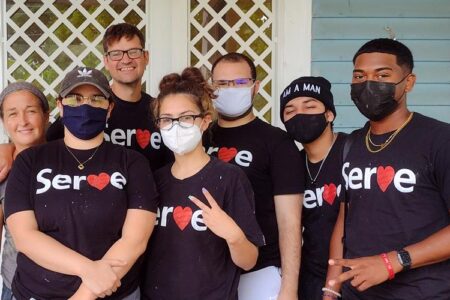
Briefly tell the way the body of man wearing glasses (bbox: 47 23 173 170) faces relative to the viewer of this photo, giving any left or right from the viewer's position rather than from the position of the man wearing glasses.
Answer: facing the viewer

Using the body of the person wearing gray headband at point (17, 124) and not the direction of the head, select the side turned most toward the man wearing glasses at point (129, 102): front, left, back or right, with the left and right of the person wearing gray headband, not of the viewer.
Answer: left

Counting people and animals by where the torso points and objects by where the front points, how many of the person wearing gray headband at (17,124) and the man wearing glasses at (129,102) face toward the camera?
2

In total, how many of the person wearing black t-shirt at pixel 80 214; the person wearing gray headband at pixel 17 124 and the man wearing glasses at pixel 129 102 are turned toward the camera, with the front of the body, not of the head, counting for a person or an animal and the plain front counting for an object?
3

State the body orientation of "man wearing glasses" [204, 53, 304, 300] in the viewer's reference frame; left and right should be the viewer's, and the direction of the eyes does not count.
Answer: facing the viewer and to the left of the viewer

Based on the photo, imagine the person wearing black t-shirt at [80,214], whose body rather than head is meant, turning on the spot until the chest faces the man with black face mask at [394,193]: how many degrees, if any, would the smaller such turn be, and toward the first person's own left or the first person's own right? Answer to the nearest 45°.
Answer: approximately 90° to the first person's own left

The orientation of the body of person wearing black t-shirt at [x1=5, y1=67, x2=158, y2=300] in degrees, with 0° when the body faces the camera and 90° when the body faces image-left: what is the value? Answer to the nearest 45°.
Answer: approximately 0°

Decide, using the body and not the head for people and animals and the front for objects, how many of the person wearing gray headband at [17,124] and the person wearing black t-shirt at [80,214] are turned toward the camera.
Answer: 2

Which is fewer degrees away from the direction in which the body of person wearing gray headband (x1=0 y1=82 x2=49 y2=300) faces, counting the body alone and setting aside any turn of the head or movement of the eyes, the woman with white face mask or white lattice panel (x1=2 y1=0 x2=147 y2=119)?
the woman with white face mask

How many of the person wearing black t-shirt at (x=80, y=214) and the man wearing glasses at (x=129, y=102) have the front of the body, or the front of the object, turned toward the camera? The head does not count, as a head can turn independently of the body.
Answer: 2

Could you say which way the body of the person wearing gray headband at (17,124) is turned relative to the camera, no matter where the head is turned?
toward the camera

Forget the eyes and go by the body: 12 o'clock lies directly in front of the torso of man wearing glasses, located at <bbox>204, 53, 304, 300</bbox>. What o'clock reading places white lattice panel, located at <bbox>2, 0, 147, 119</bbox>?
The white lattice panel is roughly at 3 o'clock from the man wearing glasses.

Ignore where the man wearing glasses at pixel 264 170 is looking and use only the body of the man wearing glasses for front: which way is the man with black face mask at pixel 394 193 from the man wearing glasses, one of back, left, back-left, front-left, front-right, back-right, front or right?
left

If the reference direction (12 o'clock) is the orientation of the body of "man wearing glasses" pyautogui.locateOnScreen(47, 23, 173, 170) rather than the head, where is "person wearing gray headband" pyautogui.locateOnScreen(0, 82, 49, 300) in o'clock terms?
The person wearing gray headband is roughly at 2 o'clock from the man wearing glasses.

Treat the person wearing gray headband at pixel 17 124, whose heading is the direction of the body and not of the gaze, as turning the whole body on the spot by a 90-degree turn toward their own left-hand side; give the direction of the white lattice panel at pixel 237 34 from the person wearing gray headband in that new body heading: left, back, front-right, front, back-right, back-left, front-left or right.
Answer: front-left
